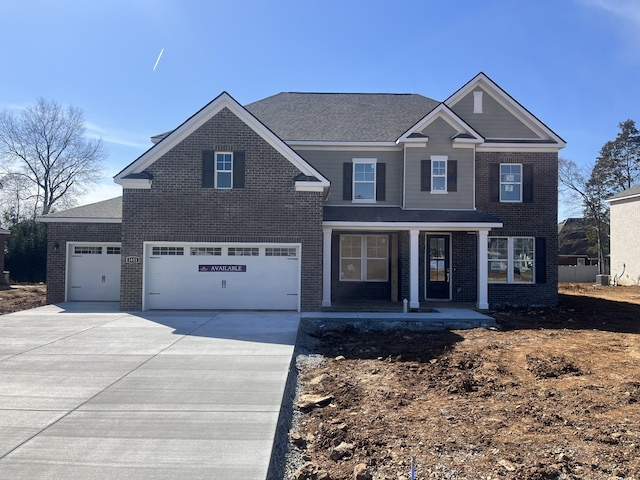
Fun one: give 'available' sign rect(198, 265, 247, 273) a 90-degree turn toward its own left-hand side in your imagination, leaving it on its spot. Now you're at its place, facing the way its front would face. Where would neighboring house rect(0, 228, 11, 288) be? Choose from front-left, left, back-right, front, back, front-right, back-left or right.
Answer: back-left

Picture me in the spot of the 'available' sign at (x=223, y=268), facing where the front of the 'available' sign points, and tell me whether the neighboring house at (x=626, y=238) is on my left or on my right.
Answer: on my left

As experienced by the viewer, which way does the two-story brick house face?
facing the viewer

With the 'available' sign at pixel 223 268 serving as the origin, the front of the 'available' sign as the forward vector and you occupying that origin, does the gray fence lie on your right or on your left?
on your left

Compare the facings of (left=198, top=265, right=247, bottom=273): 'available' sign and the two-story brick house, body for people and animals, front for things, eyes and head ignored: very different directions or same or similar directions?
same or similar directions
